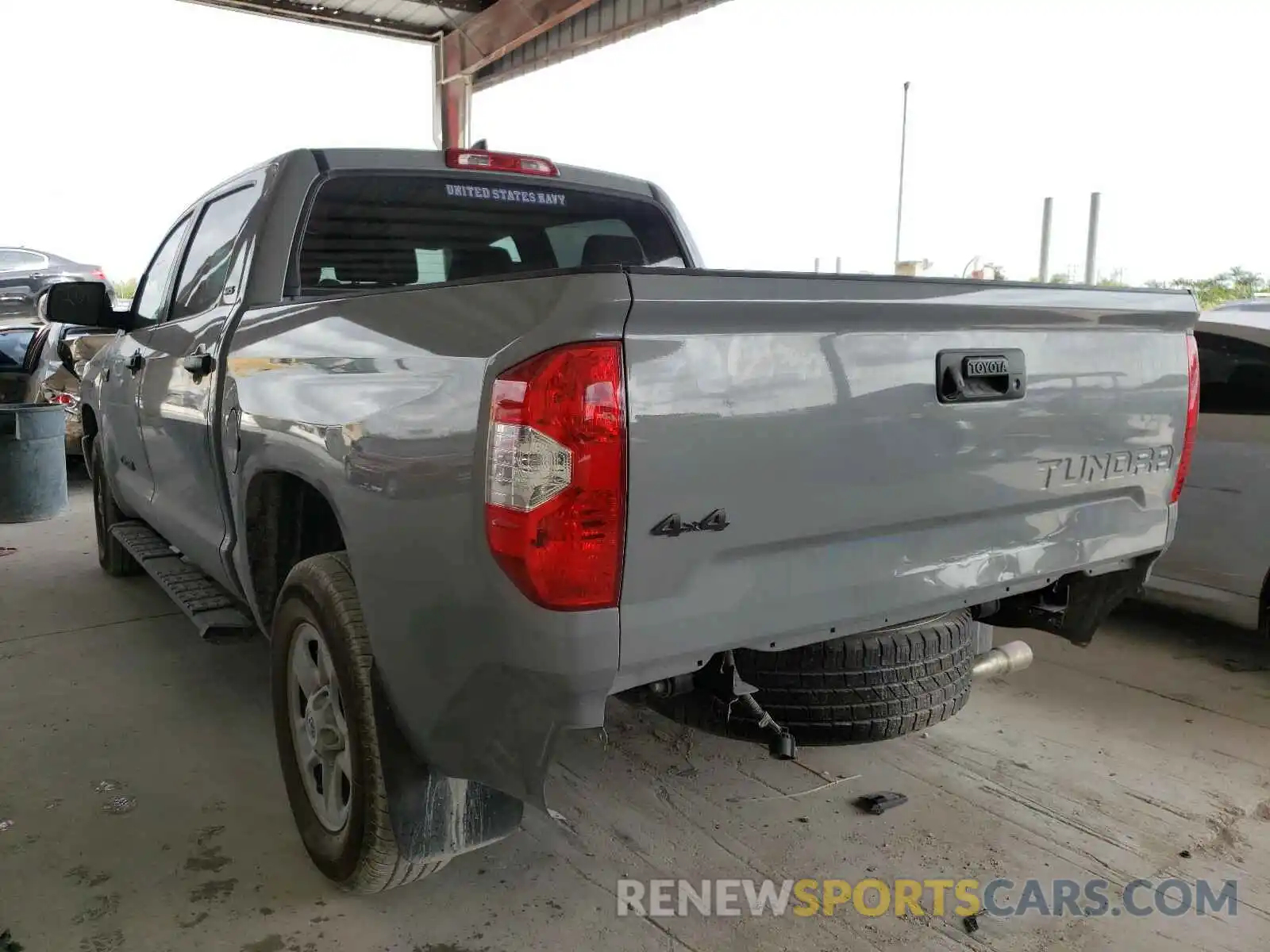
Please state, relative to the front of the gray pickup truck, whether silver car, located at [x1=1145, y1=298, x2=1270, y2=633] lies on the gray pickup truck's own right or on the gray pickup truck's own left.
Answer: on the gray pickup truck's own right

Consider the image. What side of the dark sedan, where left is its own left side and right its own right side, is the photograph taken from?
left

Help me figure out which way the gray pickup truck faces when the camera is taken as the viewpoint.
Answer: facing away from the viewer and to the left of the viewer

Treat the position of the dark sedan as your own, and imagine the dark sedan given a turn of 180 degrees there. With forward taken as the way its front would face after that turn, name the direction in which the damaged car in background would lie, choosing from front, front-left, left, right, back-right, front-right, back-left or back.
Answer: right

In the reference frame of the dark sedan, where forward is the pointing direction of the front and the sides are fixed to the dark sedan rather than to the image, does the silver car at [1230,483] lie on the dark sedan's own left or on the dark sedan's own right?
on the dark sedan's own left
